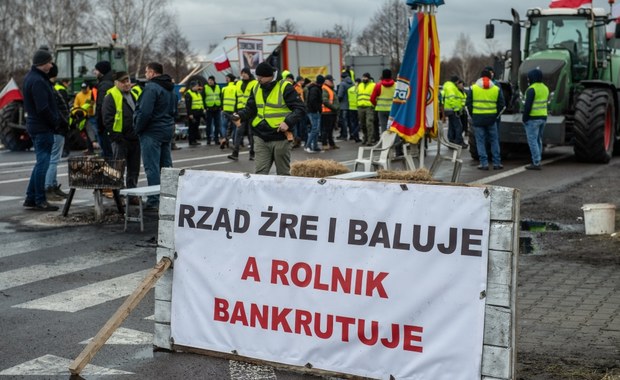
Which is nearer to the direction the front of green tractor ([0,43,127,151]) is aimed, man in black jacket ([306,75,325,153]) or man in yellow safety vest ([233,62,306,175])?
the man in yellow safety vest

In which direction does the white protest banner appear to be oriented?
toward the camera

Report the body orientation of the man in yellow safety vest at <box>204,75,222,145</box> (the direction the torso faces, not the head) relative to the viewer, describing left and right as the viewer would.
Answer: facing the viewer

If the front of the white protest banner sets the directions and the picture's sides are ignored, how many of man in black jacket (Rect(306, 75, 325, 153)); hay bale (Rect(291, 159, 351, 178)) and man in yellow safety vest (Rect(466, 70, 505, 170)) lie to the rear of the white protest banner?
3

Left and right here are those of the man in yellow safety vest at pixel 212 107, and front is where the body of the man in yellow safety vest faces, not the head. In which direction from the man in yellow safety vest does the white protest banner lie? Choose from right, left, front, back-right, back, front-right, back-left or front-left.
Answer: front

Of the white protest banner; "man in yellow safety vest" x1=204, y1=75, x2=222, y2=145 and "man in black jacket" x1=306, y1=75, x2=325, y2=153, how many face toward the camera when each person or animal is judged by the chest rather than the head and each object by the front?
2

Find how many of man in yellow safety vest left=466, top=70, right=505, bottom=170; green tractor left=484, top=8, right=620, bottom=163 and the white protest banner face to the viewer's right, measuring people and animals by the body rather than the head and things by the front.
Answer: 0

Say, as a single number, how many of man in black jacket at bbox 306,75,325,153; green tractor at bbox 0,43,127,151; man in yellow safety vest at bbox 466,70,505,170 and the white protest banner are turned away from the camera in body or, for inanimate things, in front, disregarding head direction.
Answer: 1

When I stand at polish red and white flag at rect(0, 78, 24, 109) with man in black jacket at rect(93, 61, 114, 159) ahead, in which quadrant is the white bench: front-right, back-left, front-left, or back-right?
front-right

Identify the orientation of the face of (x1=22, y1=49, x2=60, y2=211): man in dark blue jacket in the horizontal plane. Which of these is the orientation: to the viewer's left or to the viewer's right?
to the viewer's right

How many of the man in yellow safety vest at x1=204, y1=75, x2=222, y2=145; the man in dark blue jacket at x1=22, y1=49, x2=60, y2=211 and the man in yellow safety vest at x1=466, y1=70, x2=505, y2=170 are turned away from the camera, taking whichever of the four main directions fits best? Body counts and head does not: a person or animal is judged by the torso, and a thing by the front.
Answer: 1
